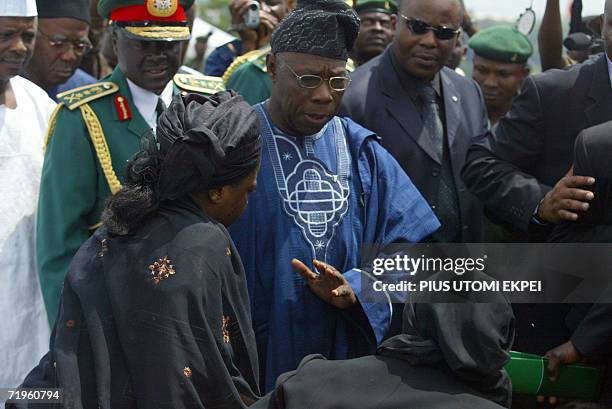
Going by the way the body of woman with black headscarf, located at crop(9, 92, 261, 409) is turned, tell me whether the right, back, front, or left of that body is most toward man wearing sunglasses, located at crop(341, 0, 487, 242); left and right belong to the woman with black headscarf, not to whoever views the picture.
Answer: front

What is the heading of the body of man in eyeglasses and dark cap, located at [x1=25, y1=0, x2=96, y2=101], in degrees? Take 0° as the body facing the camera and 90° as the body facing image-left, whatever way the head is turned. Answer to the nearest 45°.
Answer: approximately 315°

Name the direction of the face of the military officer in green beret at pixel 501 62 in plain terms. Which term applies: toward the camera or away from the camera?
toward the camera

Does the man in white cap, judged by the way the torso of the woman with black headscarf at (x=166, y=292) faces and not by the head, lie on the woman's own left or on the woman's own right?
on the woman's own left

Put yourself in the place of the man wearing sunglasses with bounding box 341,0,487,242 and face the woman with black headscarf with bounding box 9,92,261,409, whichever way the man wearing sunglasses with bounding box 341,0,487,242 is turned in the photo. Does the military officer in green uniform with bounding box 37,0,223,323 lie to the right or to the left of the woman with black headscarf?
right

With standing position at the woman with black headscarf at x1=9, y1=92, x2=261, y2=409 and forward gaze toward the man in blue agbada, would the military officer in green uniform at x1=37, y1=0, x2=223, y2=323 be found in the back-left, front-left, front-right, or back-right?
front-left

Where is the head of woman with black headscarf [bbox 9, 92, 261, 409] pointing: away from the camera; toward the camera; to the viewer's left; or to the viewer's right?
to the viewer's right

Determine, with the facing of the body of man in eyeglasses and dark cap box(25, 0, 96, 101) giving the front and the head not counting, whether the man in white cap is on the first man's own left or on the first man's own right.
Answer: on the first man's own right

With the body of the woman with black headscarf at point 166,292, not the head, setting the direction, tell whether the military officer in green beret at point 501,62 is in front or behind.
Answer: in front

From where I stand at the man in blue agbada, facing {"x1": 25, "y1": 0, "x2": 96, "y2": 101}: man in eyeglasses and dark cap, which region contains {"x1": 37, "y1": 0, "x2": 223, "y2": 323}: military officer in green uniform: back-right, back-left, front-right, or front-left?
front-left

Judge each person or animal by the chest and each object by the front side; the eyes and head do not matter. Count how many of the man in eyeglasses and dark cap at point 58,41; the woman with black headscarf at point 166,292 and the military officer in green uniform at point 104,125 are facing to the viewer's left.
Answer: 0

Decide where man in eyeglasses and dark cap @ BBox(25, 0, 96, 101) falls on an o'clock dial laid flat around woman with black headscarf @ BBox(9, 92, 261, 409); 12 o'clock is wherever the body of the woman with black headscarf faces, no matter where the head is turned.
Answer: The man in eyeglasses and dark cap is roughly at 10 o'clock from the woman with black headscarf.

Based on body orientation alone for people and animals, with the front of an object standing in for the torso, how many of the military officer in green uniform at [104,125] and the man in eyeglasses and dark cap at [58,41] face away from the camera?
0

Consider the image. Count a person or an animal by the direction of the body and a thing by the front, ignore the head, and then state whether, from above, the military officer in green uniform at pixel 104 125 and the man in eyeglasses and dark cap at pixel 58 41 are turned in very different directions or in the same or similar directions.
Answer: same or similar directions
